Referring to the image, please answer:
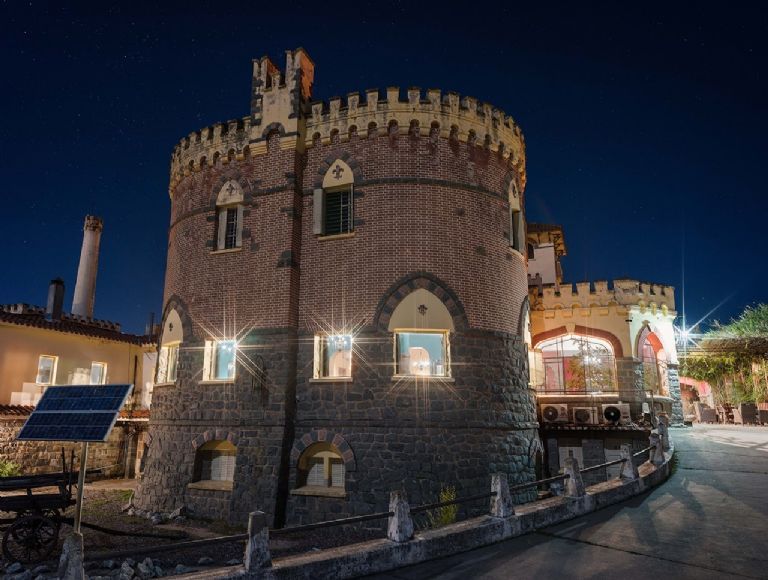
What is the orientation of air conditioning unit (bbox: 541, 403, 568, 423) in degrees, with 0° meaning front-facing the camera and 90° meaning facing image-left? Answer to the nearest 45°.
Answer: approximately 0°

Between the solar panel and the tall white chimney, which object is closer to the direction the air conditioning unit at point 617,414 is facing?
the solar panel

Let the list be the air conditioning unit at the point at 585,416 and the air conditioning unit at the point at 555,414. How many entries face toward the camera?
2

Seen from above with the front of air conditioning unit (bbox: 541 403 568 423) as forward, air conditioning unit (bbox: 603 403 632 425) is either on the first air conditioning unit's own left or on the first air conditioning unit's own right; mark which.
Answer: on the first air conditioning unit's own left

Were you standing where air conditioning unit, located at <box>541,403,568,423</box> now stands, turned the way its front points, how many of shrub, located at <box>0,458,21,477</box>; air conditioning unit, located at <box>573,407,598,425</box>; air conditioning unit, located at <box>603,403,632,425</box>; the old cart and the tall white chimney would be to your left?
2

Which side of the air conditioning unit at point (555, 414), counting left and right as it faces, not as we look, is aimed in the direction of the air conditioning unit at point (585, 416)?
left

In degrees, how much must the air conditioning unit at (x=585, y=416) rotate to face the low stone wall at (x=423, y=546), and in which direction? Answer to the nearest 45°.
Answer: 0° — it already faces it

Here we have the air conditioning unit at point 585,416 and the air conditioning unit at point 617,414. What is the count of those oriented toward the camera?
2

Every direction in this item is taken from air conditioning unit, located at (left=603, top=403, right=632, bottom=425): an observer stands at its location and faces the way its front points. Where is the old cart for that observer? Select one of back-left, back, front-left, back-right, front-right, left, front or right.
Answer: front-right
